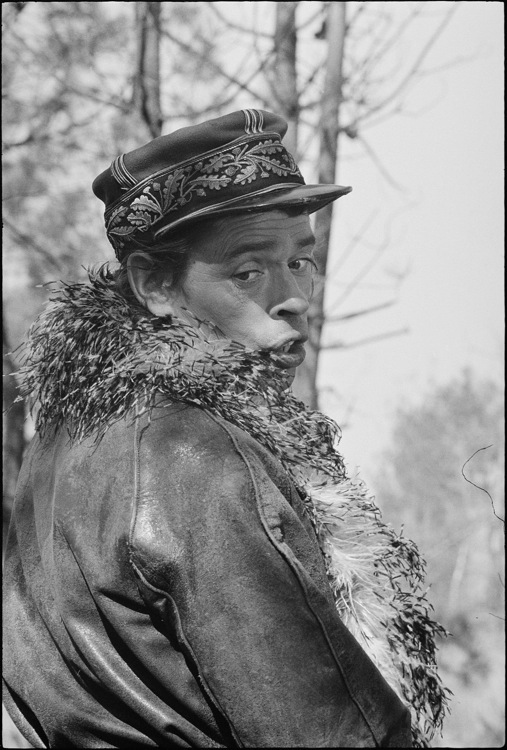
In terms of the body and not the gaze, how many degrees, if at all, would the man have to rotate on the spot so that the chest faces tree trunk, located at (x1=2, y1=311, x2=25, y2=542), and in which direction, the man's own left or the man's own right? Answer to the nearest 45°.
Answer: approximately 90° to the man's own left

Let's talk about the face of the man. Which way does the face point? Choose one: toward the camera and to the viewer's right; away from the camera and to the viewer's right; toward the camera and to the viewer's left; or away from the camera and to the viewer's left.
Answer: toward the camera and to the viewer's right
